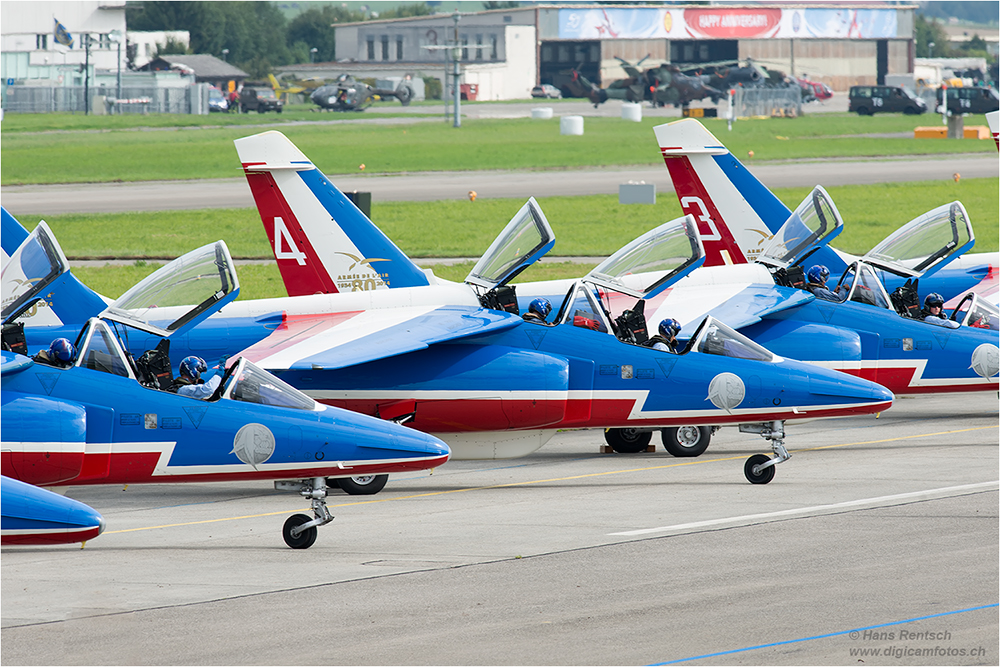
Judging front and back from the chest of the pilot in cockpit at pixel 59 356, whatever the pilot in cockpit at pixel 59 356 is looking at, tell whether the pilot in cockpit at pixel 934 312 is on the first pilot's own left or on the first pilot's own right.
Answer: on the first pilot's own left

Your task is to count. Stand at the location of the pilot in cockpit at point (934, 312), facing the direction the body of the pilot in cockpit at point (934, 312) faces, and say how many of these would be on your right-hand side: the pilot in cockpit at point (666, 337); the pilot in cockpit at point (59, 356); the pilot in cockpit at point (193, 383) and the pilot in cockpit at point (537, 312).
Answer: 4

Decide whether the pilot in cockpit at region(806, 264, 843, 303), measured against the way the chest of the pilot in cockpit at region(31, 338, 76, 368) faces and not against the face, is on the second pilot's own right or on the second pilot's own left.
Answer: on the second pilot's own left

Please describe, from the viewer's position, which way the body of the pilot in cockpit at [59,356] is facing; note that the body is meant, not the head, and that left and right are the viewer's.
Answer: facing the viewer and to the right of the viewer

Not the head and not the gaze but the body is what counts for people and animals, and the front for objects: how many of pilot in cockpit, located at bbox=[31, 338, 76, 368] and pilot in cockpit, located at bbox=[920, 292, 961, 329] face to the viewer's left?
0

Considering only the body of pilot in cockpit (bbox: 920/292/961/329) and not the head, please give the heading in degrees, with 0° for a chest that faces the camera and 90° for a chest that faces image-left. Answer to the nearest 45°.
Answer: approximately 315°

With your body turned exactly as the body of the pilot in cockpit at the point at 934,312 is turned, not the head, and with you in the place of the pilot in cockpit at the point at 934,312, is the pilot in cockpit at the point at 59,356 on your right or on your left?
on your right
